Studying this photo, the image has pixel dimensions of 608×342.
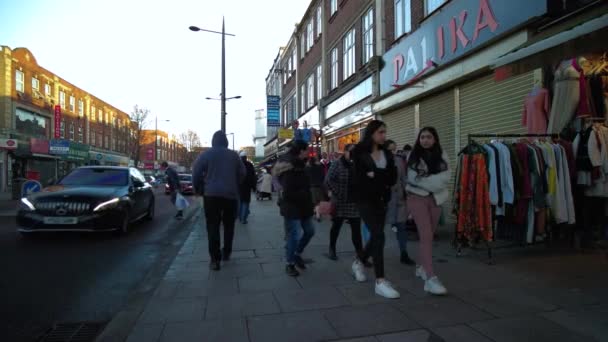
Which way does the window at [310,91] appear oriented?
to the viewer's left

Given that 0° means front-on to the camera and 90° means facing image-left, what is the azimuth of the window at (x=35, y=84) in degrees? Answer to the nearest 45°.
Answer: approximately 315°

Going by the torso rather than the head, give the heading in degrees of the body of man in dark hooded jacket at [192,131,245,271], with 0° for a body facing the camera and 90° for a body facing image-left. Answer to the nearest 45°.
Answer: approximately 180°

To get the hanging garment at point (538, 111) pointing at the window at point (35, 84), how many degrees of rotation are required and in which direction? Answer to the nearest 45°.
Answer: approximately 45° to its right

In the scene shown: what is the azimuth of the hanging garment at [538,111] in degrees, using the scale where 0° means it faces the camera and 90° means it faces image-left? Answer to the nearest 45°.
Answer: approximately 45°

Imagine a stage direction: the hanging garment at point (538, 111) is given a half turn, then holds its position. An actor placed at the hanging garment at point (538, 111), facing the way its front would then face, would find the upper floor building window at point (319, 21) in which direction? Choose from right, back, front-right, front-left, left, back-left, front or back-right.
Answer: left

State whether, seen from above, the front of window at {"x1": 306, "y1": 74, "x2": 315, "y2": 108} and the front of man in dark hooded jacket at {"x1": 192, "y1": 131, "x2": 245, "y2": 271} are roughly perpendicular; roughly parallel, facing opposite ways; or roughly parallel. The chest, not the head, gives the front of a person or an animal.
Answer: roughly perpendicular

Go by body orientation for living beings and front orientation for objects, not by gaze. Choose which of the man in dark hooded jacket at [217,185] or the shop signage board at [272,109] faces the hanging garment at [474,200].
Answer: the shop signage board

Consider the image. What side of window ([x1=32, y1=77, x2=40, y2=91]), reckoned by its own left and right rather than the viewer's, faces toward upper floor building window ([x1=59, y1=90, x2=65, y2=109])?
left

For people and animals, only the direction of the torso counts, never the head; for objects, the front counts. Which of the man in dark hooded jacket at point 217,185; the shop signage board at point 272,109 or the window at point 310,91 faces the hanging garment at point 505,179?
the shop signage board

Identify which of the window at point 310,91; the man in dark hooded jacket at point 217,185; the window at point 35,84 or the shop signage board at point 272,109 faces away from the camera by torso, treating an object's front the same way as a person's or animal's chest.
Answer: the man in dark hooded jacket
